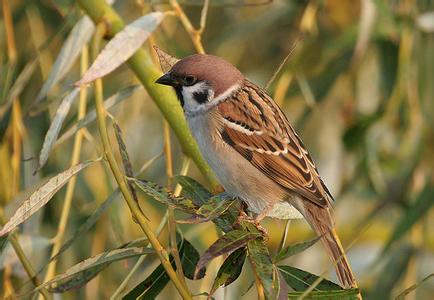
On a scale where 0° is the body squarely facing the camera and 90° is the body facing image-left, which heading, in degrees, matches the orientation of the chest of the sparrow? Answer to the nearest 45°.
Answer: approximately 90°
